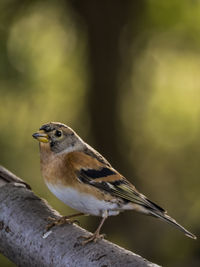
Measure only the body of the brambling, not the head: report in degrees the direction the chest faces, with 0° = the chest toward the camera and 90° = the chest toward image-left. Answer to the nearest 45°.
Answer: approximately 90°
